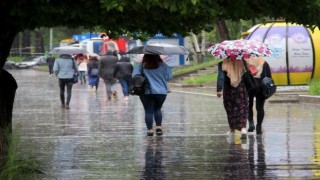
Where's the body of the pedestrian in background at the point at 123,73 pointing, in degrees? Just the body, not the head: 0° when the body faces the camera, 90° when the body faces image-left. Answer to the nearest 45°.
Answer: approximately 180°

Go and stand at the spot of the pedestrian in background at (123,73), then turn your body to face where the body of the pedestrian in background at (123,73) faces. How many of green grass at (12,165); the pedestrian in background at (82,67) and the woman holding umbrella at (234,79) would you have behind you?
2

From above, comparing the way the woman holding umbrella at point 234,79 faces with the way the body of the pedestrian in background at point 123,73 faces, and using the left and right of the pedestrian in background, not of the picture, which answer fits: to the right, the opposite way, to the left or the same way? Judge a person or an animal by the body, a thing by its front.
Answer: the same way

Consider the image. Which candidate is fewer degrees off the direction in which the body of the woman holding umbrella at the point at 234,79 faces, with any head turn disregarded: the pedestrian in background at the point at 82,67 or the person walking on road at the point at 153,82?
the pedestrian in background

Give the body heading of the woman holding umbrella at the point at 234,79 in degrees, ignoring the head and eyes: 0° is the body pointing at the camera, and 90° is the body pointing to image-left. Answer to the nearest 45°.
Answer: approximately 180°

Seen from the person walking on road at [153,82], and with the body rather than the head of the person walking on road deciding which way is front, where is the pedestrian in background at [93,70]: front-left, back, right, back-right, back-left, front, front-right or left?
front

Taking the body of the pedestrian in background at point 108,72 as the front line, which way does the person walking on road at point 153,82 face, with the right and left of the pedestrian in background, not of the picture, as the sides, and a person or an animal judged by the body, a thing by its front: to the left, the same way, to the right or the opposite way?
the same way

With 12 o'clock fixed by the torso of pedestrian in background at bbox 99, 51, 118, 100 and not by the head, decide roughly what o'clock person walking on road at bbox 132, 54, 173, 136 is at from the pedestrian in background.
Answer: The person walking on road is roughly at 6 o'clock from the pedestrian in background.

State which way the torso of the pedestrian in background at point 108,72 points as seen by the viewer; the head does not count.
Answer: away from the camera
